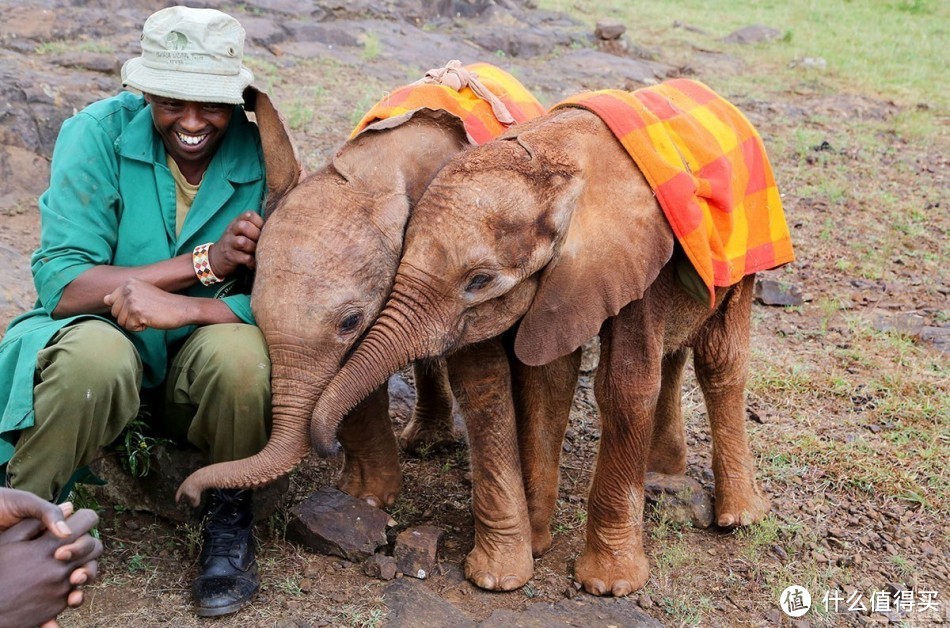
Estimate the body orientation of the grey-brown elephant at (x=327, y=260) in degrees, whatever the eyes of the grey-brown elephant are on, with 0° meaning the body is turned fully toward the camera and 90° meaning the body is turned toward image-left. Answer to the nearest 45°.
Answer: approximately 45°

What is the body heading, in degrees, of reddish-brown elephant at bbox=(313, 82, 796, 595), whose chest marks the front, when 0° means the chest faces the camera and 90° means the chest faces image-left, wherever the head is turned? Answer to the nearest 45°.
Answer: approximately 45°

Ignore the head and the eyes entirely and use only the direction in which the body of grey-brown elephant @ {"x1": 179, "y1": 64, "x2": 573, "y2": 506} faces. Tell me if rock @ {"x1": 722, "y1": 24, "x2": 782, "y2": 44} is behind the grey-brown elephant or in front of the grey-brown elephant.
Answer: behind

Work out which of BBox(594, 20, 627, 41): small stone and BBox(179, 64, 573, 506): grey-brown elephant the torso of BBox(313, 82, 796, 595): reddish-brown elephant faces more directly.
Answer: the grey-brown elephant
